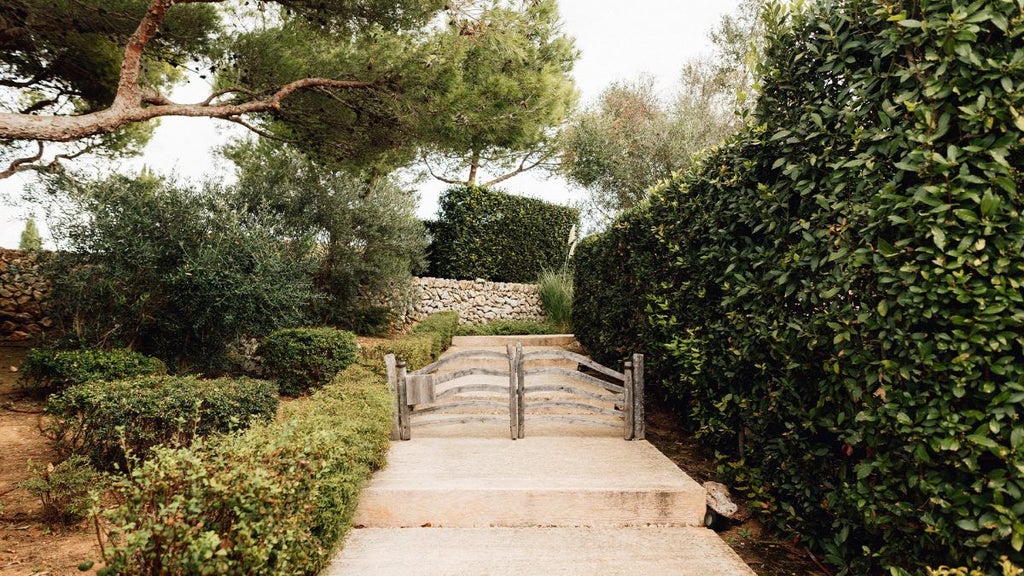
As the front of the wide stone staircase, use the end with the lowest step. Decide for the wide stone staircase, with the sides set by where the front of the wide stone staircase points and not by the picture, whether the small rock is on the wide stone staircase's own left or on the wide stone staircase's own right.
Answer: on the wide stone staircase's own left

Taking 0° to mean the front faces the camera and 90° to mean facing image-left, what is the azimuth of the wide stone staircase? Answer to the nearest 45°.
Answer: approximately 0°

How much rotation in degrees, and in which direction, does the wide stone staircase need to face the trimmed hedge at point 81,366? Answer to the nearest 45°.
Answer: approximately 135° to its right

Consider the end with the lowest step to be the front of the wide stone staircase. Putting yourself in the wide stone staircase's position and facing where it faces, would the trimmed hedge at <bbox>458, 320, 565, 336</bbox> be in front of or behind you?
behind

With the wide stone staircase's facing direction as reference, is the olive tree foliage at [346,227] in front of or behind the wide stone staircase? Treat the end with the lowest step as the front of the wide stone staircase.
behind

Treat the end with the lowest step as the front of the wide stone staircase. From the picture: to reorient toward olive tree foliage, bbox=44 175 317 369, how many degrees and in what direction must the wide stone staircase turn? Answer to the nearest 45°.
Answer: approximately 135° to its right

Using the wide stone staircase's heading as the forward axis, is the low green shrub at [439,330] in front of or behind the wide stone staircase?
behind

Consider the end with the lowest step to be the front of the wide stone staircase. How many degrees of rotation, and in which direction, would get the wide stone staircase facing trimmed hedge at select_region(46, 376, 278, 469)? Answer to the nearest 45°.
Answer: approximately 90° to its right

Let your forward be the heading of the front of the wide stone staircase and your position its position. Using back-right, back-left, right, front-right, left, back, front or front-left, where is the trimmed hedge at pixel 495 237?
back

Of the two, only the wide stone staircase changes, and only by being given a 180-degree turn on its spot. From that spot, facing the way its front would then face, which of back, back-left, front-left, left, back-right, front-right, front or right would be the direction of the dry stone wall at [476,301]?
front

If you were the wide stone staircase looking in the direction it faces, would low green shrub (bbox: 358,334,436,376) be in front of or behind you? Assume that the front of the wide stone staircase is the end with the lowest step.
behind

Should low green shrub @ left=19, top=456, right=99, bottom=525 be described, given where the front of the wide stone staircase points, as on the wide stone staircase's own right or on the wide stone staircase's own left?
on the wide stone staircase's own right
